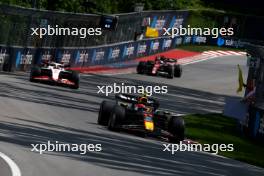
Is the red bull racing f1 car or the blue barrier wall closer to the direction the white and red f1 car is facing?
the red bull racing f1 car

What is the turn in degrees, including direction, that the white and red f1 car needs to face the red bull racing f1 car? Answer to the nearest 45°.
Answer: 0° — it already faces it
